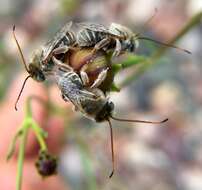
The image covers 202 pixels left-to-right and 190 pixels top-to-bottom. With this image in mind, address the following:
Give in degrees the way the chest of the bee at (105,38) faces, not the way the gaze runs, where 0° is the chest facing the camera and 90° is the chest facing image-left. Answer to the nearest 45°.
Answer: approximately 270°
